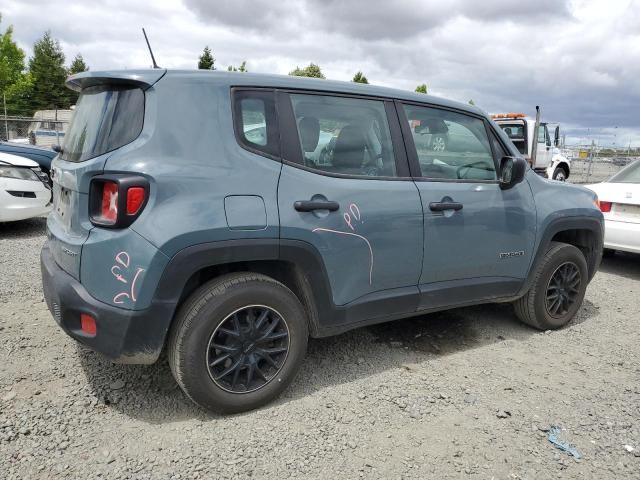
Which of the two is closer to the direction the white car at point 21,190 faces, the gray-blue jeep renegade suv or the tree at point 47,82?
the gray-blue jeep renegade suv

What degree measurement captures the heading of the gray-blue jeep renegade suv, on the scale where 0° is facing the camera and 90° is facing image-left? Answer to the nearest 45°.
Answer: approximately 225°

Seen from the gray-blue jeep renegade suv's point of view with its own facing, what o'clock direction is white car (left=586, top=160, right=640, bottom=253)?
The white car is roughly at 12 o'clock from the gray-blue jeep renegade suv.

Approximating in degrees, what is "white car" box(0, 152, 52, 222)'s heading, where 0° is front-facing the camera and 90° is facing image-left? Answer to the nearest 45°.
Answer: approximately 315°

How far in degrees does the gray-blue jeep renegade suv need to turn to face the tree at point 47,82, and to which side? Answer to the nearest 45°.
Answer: approximately 90° to its left

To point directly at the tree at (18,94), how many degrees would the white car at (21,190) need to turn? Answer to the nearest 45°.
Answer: approximately 135° to its left
